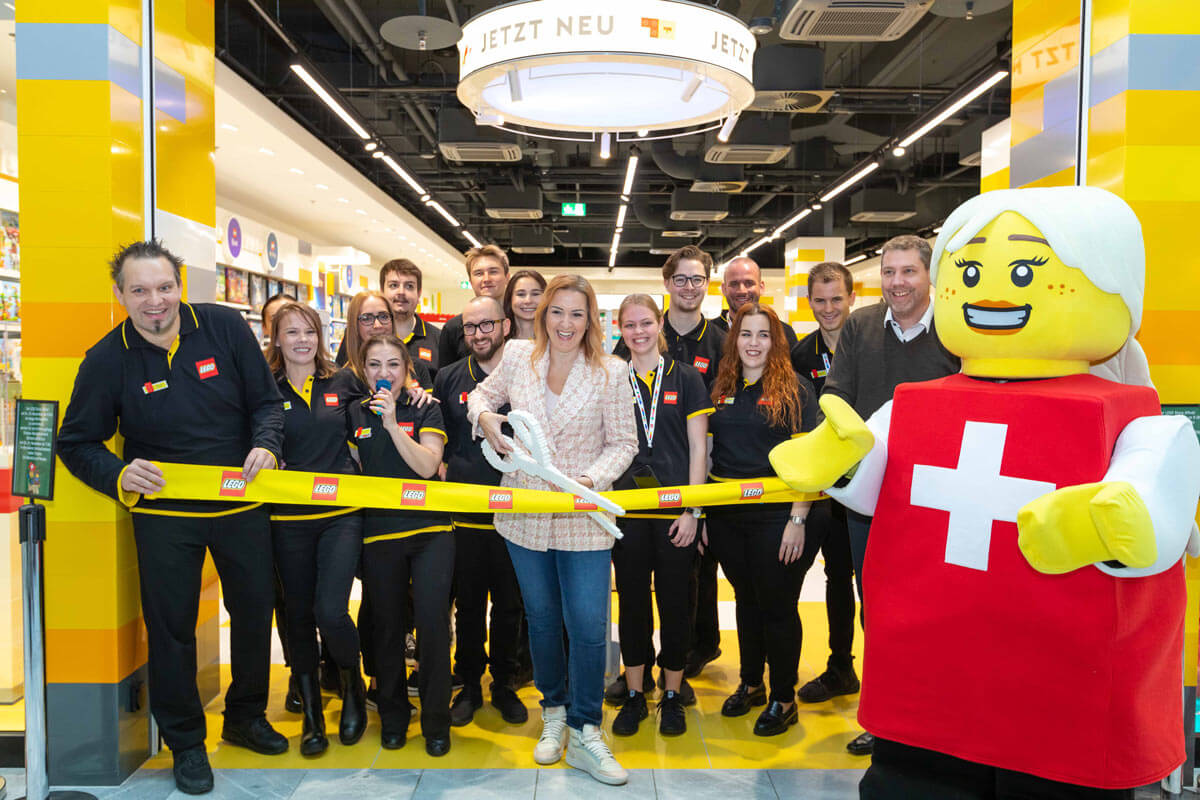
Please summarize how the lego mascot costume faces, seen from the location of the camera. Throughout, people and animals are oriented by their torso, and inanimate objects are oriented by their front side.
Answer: facing the viewer and to the left of the viewer

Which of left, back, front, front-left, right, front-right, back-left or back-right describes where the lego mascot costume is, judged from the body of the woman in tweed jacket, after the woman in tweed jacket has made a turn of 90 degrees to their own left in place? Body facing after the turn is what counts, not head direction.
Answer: front-right

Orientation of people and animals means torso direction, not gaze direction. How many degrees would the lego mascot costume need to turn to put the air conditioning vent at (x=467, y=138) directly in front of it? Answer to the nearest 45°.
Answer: approximately 90° to its right

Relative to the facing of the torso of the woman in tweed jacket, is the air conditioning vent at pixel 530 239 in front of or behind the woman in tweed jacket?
behind

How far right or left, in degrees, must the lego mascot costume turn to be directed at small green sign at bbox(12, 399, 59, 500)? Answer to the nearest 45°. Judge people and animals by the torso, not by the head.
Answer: approximately 45° to its right

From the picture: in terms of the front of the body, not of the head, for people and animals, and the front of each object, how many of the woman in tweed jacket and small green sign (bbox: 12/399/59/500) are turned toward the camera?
2

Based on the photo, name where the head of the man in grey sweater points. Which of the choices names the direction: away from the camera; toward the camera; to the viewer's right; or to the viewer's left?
toward the camera

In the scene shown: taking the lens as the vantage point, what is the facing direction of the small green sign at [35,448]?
facing the viewer

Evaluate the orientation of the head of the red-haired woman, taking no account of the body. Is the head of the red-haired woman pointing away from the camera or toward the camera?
toward the camera

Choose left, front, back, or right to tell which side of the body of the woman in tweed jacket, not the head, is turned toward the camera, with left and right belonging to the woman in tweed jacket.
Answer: front

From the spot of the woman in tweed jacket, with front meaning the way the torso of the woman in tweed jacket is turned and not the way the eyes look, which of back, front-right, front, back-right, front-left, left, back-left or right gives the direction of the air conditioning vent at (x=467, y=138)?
back

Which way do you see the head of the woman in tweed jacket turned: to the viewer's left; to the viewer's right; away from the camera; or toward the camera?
toward the camera
